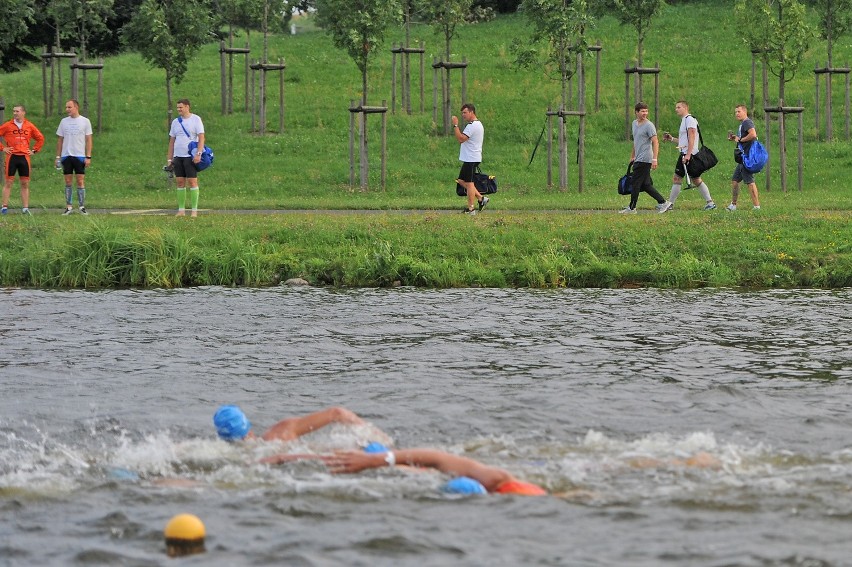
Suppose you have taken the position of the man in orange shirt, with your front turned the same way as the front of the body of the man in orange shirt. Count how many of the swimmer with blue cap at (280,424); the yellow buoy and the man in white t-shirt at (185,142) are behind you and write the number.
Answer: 0

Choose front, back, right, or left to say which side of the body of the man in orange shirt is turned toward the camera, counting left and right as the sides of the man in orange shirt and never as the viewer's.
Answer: front

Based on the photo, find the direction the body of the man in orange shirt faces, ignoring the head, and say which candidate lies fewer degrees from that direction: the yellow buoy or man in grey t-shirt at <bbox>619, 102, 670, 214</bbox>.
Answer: the yellow buoy

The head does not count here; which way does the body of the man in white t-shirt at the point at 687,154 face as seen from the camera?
to the viewer's left

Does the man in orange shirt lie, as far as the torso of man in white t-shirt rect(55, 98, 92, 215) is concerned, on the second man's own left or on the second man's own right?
on the second man's own right

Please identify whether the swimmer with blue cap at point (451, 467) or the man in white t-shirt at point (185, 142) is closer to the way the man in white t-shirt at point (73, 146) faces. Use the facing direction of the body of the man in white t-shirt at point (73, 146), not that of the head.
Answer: the swimmer with blue cap

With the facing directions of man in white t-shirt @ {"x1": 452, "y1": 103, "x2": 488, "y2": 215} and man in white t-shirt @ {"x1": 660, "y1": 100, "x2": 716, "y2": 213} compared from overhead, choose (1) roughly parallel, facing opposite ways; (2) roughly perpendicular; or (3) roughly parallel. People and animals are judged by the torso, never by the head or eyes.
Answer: roughly parallel

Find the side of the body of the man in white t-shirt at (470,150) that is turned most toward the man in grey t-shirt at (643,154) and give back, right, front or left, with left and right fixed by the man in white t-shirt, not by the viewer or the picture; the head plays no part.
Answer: back

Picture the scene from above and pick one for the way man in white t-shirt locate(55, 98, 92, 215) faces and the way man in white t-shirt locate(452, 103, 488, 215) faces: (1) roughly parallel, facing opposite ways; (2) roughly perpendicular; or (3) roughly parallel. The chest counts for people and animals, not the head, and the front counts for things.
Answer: roughly perpendicular

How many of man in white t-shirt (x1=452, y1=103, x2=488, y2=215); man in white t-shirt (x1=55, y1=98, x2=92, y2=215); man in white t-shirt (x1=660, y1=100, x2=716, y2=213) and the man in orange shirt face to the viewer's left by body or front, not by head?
2

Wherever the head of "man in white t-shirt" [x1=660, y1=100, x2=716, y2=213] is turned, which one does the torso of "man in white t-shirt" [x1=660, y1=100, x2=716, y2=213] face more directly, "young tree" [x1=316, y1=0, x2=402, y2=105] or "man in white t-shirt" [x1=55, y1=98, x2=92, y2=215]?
the man in white t-shirt

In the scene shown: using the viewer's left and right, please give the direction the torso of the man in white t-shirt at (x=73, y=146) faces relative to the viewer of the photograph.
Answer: facing the viewer

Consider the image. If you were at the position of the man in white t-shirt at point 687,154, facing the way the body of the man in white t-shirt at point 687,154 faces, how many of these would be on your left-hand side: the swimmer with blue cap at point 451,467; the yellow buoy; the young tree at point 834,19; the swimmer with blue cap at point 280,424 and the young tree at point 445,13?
3

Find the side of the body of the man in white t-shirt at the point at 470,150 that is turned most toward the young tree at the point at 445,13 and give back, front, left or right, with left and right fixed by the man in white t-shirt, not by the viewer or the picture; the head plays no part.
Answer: right

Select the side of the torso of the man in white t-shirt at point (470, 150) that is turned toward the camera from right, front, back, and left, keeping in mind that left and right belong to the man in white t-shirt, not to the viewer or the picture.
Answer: left

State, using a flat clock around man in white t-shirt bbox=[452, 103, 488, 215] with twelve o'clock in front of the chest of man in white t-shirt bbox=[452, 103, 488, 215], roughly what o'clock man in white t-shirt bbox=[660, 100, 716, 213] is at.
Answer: man in white t-shirt bbox=[660, 100, 716, 213] is roughly at 6 o'clock from man in white t-shirt bbox=[452, 103, 488, 215].
